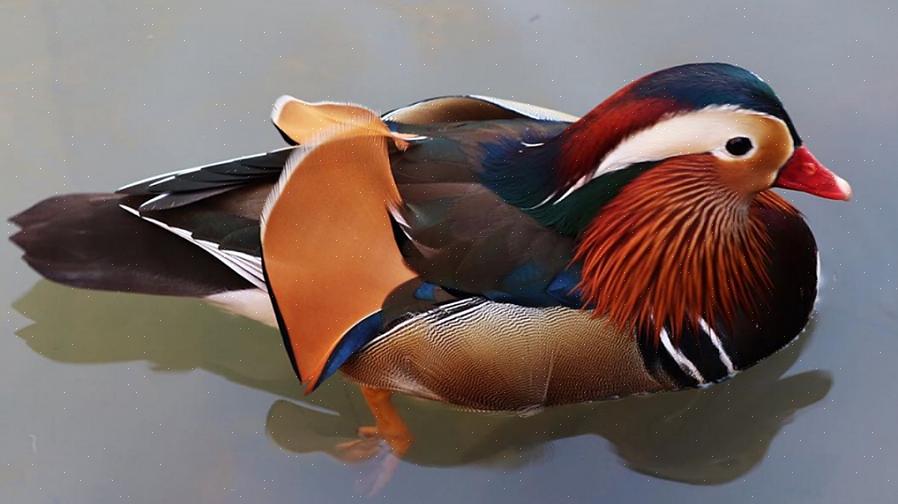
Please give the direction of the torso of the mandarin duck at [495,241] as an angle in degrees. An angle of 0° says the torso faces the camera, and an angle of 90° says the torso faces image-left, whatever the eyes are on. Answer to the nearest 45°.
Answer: approximately 270°
